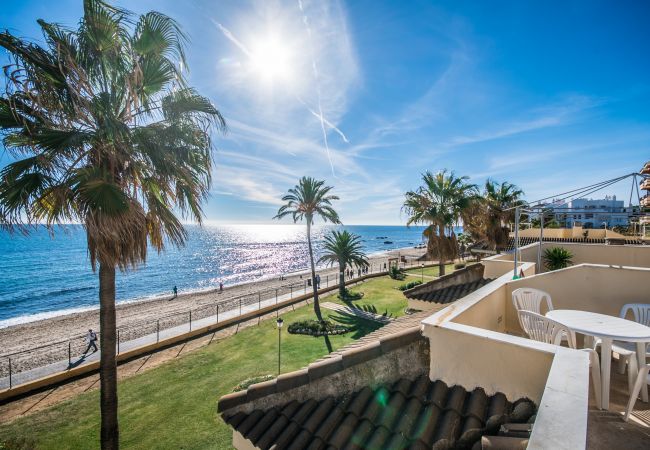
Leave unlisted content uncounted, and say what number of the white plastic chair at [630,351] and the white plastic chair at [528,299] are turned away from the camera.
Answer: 0

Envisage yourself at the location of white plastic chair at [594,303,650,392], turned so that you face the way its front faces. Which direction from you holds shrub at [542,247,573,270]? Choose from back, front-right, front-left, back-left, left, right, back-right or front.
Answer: back-right

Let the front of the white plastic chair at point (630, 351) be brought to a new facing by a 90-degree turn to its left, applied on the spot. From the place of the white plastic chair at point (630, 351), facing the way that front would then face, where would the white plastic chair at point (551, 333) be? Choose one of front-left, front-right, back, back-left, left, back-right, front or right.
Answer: right

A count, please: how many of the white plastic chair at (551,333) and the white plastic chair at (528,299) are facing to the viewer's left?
0

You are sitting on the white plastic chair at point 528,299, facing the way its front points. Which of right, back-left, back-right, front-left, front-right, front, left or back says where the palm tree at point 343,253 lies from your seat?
back

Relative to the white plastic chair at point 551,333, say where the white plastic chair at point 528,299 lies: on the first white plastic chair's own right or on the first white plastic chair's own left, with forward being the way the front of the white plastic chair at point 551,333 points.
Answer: on the first white plastic chair's own left

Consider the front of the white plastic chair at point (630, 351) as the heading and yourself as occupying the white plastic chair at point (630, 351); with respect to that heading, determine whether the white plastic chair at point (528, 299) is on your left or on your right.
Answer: on your right

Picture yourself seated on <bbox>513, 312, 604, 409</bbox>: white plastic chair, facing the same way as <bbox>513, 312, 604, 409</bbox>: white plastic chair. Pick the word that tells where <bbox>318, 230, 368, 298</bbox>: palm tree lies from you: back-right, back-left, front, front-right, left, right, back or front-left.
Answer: left

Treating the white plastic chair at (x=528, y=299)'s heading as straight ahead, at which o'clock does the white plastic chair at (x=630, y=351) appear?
the white plastic chair at (x=630, y=351) is roughly at 12 o'clock from the white plastic chair at (x=528, y=299).

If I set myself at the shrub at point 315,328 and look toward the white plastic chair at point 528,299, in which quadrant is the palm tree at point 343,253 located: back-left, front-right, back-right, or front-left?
back-left

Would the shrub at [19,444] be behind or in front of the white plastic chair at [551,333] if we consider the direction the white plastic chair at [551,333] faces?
behind

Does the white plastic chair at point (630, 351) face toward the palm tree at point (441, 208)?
no

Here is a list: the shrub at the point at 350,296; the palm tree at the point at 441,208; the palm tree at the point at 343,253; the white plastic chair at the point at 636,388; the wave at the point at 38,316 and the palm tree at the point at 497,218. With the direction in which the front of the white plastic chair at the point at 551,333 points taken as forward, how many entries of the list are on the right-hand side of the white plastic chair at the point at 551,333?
1

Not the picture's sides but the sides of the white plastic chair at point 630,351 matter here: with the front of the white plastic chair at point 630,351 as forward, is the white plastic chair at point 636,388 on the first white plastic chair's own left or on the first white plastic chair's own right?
on the first white plastic chair's own left
